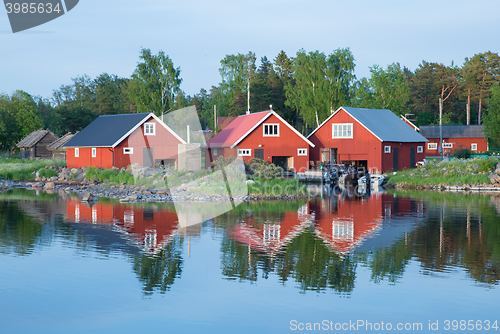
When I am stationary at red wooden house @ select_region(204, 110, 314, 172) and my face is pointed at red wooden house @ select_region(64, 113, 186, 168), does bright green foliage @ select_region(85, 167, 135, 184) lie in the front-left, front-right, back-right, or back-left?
front-left

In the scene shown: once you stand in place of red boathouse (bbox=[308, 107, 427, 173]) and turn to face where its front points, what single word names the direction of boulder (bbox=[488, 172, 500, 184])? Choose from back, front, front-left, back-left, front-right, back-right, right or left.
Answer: left

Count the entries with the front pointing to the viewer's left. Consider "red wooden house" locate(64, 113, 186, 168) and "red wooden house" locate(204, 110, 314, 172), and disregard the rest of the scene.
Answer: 0

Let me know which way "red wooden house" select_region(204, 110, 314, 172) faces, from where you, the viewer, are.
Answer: facing the viewer and to the right of the viewer

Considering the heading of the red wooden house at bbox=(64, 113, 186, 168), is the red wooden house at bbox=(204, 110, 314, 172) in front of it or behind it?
in front

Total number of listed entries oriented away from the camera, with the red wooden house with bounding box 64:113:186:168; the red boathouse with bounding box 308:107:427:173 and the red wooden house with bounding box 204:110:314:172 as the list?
0

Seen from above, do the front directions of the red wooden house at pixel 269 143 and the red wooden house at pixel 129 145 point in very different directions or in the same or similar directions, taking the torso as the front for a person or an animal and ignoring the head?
same or similar directions

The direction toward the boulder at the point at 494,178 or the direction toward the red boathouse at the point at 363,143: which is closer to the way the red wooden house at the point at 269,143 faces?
the boulder

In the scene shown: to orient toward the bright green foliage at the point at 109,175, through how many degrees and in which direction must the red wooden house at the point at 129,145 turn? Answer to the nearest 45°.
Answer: approximately 45° to its right
